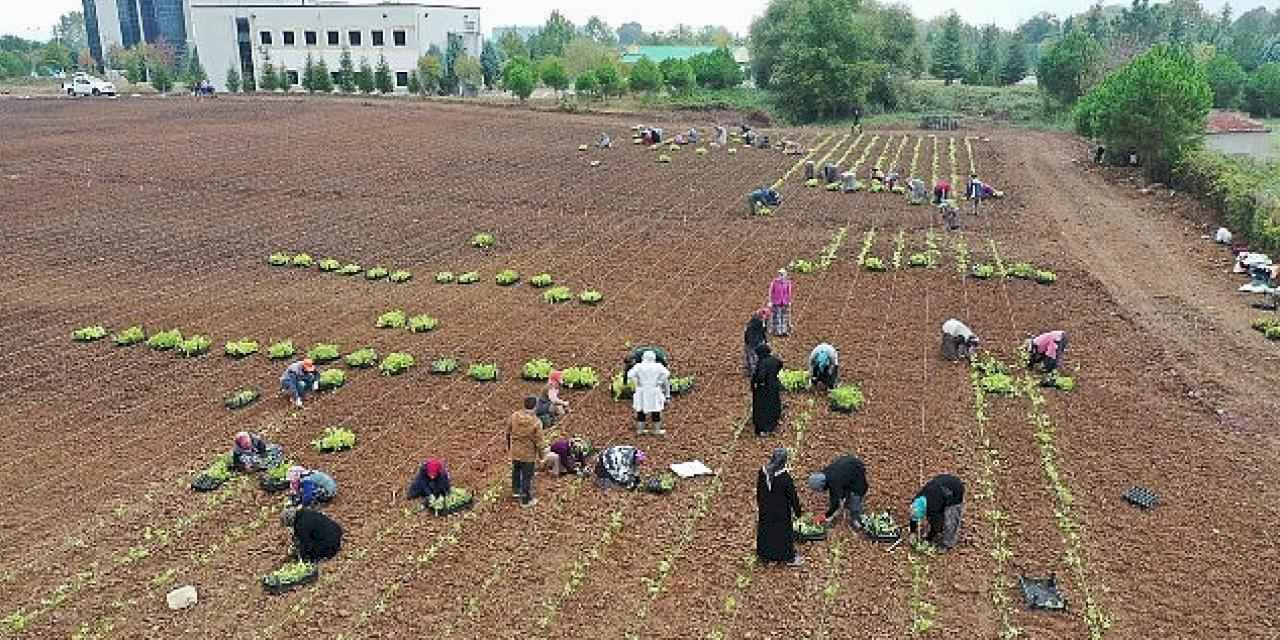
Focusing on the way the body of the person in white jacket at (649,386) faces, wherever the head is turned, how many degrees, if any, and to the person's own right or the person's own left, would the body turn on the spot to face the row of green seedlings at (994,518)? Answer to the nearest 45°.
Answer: approximately 135° to the person's own right

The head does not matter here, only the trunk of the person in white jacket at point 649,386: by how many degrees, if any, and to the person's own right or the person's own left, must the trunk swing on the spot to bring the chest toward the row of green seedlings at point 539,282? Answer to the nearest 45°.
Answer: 0° — they already face it

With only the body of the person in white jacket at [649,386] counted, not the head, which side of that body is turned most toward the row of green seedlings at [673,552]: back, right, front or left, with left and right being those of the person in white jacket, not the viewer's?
back

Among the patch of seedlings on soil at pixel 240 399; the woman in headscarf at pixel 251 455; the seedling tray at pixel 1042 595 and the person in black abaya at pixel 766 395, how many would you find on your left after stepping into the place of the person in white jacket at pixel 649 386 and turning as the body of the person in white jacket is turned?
2

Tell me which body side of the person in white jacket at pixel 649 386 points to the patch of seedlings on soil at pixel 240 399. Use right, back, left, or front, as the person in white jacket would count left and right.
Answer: left

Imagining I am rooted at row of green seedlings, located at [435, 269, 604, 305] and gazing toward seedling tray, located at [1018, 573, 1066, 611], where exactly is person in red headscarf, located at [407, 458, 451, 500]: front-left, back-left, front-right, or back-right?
front-right

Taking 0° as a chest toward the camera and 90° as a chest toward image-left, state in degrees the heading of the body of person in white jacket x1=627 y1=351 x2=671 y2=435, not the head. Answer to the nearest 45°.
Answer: approximately 180°

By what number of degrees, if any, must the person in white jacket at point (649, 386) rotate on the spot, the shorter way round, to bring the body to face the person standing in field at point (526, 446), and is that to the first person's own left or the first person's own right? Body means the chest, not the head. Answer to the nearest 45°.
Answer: approximately 135° to the first person's own left

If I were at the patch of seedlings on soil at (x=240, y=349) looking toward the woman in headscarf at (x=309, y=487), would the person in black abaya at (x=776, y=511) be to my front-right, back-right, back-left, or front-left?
front-left

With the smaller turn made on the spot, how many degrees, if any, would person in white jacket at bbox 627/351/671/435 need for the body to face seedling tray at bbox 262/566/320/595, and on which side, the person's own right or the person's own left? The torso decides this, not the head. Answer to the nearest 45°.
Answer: approximately 135° to the person's own left

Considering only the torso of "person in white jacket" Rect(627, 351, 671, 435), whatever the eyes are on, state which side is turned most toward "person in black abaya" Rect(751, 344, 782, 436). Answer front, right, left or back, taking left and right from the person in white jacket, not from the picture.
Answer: right

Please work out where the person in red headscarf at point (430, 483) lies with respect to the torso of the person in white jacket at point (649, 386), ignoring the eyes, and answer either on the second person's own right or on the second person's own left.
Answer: on the second person's own left

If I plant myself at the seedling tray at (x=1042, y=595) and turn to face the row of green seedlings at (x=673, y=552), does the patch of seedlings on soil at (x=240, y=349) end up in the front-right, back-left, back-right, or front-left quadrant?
front-right

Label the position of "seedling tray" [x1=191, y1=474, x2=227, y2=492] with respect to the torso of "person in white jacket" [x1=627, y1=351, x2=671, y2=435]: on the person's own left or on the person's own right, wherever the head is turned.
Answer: on the person's own left

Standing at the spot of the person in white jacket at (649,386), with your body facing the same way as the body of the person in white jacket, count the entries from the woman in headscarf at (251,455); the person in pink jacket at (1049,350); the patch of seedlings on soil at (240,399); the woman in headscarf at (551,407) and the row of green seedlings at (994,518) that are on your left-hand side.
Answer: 3

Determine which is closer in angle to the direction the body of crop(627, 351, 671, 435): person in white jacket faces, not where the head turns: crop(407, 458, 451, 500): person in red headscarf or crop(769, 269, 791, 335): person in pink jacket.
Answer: the person in pink jacket

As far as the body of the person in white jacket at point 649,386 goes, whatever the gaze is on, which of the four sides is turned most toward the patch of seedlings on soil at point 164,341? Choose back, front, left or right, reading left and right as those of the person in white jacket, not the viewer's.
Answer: left
